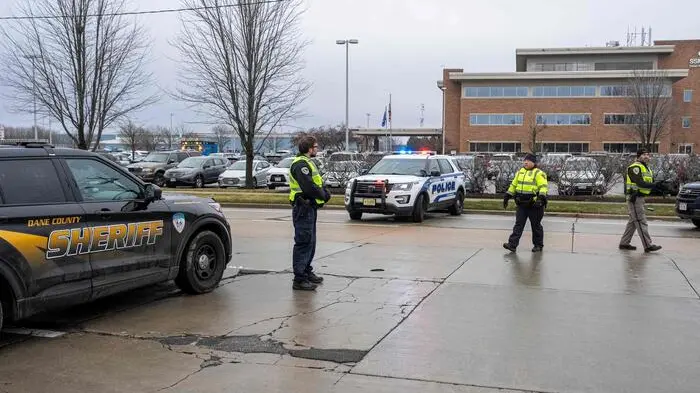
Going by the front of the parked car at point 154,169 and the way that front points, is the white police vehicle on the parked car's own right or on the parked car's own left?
on the parked car's own left

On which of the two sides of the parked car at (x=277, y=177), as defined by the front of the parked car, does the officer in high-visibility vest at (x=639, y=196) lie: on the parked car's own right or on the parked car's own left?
on the parked car's own left

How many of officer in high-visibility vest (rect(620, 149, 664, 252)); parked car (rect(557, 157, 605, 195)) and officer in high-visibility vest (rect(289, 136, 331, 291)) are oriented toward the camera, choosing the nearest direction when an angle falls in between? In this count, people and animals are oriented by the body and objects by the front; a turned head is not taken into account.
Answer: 1

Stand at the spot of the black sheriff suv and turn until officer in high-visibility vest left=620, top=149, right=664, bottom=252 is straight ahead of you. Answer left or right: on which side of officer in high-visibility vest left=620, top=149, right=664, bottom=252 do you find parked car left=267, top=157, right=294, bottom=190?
left

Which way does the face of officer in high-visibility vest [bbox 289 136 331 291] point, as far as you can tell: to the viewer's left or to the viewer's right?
to the viewer's right

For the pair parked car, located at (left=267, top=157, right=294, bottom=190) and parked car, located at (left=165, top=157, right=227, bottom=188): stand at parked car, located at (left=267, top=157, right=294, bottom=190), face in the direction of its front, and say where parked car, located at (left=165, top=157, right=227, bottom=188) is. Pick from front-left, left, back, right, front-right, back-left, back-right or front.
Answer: right

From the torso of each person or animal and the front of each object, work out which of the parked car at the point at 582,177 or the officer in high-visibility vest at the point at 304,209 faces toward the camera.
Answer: the parked car

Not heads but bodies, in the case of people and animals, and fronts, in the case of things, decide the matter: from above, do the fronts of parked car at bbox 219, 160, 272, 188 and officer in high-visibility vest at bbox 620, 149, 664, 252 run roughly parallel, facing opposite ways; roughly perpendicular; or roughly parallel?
roughly perpendicular

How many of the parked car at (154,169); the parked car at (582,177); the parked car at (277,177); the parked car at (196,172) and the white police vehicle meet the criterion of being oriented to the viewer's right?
0

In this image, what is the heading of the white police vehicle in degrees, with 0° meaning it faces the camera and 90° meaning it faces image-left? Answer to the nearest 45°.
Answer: approximately 45°

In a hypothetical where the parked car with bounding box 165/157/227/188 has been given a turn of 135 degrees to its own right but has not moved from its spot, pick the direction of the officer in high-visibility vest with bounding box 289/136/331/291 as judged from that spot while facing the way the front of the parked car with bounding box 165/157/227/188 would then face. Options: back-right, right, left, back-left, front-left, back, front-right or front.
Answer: back

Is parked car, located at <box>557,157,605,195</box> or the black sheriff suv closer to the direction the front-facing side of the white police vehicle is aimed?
the black sheriff suv

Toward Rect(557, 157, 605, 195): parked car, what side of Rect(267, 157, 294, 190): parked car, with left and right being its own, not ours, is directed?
left

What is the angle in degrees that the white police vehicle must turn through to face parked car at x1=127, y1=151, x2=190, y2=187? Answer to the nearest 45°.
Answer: approximately 90° to its right

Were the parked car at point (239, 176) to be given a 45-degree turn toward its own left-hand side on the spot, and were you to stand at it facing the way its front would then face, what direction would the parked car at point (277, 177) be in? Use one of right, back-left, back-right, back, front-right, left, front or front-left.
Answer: front-left

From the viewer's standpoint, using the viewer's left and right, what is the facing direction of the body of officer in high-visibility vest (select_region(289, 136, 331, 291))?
facing to the right of the viewer

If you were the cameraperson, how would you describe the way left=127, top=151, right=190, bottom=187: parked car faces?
facing the viewer and to the left of the viewer

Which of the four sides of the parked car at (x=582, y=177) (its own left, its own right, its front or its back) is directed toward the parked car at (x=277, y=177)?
right
